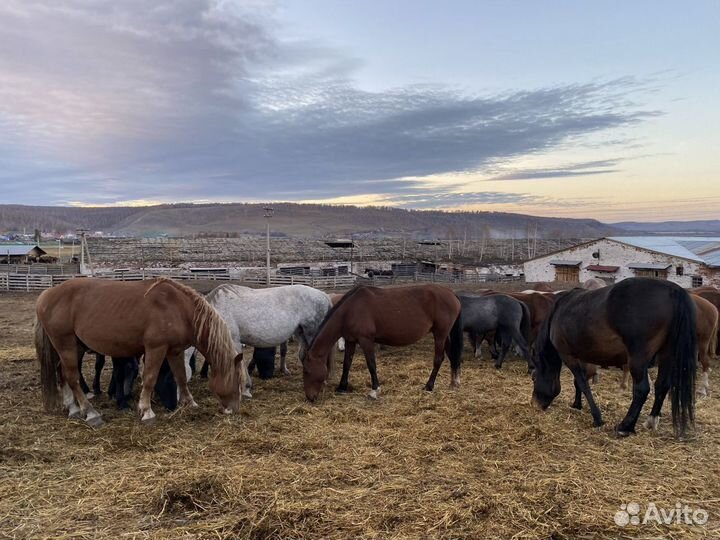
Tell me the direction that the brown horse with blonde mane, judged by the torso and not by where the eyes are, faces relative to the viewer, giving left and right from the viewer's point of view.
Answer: facing to the right of the viewer

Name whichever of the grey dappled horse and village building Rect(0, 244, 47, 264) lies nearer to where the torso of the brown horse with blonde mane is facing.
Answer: the grey dappled horse

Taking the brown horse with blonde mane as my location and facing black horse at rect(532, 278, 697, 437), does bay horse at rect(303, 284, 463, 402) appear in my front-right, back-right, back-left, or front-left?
front-left

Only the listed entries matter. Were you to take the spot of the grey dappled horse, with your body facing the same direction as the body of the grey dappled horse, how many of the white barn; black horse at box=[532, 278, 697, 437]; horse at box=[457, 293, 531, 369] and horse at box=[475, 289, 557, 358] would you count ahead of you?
0

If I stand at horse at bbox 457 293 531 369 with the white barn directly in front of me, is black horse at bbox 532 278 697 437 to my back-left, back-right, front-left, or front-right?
back-right

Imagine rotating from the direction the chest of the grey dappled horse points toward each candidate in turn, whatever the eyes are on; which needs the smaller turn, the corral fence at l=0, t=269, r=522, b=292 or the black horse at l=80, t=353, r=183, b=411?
the black horse

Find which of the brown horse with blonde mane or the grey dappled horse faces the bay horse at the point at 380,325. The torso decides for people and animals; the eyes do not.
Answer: the brown horse with blonde mane

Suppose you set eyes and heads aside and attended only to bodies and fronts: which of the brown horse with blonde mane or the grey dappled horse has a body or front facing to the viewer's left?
the grey dappled horse

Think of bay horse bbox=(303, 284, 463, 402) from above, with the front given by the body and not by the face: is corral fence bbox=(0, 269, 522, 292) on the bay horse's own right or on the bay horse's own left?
on the bay horse's own right

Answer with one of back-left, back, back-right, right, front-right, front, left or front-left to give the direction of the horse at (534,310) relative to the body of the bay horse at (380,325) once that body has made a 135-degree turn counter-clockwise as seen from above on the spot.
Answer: left

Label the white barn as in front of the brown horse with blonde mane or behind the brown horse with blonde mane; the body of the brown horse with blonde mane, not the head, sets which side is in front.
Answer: in front

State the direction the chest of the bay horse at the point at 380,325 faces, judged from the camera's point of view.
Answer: to the viewer's left

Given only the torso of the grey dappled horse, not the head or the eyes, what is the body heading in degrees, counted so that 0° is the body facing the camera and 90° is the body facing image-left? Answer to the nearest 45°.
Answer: approximately 90°

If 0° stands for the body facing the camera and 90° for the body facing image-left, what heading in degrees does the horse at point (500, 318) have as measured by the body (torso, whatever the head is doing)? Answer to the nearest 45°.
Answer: approximately 90°
